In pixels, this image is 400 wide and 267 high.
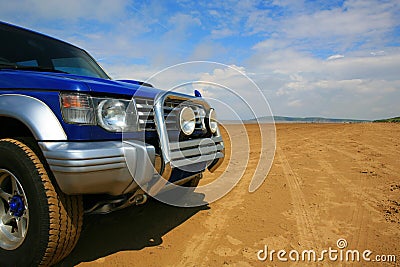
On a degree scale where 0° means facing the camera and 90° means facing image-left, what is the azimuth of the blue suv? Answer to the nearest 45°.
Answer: approximately 315°
